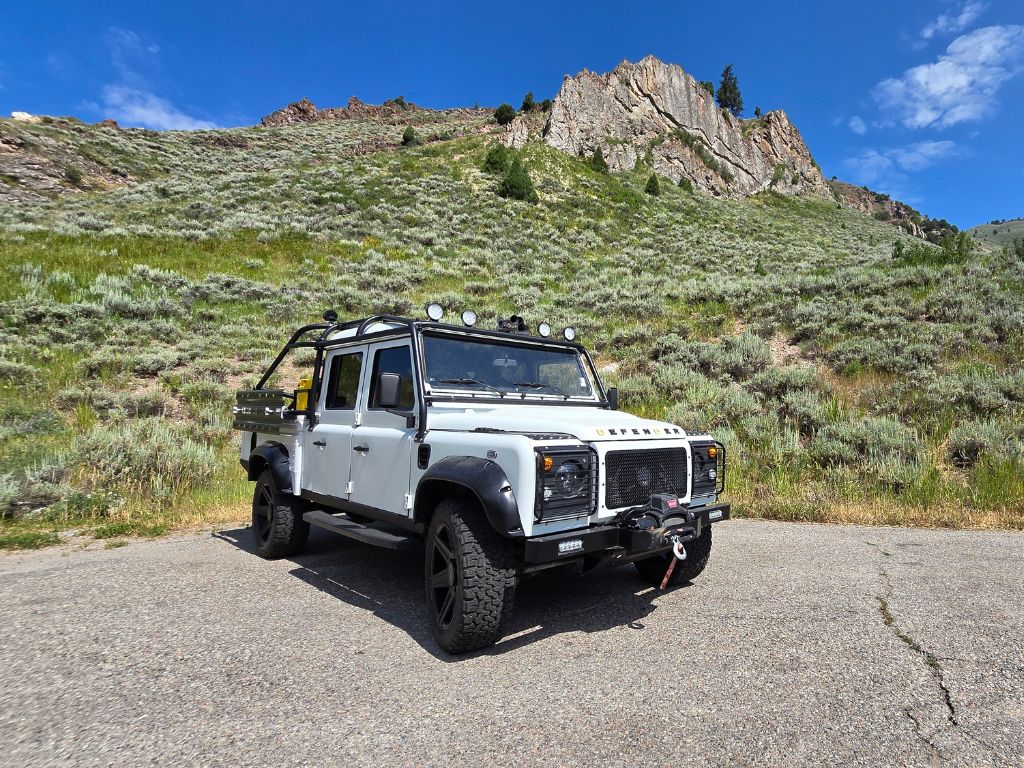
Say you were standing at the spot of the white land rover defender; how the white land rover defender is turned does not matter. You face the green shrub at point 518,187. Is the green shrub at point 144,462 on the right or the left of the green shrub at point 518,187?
left

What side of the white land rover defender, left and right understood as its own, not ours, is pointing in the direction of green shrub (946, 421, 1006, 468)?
left

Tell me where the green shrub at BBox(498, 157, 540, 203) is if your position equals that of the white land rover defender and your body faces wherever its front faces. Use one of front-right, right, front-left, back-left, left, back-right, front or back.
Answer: back-left

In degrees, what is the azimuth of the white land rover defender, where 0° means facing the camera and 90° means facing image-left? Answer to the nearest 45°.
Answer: approximately 315°

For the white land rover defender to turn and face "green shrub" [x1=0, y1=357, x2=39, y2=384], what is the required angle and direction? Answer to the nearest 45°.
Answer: approximately 180°

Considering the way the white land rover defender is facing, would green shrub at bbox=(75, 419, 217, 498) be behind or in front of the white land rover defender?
behind

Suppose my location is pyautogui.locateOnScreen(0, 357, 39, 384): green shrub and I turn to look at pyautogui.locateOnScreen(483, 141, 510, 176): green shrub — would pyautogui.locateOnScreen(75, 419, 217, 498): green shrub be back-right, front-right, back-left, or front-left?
back-right

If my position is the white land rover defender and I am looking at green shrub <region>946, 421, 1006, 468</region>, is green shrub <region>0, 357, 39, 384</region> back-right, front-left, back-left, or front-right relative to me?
back-left

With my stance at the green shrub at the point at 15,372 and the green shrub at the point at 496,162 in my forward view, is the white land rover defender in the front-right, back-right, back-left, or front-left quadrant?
back-right

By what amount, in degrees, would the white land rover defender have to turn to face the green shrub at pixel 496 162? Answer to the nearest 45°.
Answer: approximately 135° to its left
